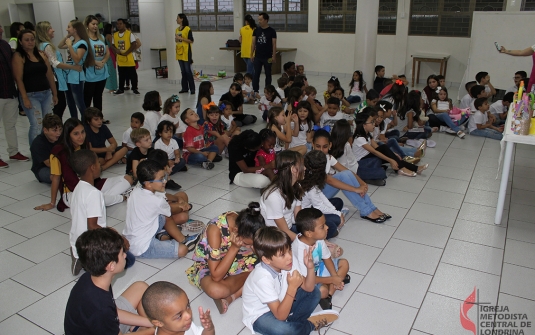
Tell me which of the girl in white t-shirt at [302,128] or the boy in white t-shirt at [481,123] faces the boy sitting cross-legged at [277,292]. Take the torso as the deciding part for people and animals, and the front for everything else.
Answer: the girl in white t-shirt

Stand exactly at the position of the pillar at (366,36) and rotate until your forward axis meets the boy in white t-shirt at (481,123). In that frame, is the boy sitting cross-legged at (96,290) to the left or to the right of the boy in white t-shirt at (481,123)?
right

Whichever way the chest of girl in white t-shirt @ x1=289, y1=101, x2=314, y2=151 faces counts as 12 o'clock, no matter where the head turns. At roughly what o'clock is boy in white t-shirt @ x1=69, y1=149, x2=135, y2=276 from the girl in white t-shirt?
The boy in white t-shirt is roughly at 1 o'clock from the girl in white t-shirt.

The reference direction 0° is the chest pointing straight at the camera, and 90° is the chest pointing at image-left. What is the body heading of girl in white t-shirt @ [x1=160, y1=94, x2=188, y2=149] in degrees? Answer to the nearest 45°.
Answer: approximately 315°

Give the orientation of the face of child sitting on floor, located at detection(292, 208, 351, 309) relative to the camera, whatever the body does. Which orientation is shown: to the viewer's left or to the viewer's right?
to the viewer's right

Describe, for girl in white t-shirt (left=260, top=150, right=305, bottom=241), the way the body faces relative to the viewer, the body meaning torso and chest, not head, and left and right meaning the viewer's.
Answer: facing to the right of the viewer

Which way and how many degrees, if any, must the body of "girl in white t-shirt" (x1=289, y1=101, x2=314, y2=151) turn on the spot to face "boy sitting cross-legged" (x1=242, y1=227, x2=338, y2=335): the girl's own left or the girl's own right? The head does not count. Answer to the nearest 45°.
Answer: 0° — they already face them

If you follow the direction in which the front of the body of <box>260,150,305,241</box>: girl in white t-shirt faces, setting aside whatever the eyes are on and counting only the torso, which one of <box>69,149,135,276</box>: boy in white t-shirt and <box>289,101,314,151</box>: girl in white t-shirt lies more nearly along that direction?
the girl in white t-shirt
